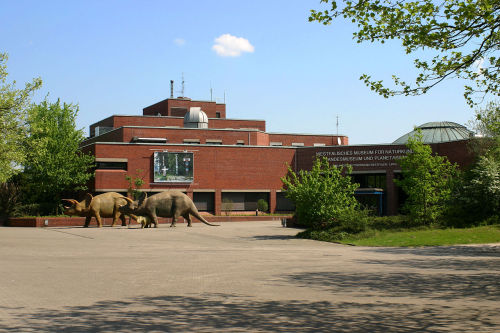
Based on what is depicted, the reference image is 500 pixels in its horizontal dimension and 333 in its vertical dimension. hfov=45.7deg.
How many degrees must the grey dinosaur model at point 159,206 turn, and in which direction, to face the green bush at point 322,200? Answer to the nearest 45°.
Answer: approximately 135° to its left

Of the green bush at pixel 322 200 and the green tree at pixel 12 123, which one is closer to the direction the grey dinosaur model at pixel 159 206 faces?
the green tree

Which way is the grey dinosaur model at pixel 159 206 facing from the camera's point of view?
to the viewer's left

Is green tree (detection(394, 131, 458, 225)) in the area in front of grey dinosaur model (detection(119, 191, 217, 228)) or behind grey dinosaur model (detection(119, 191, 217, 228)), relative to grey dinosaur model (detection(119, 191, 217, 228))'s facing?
behind

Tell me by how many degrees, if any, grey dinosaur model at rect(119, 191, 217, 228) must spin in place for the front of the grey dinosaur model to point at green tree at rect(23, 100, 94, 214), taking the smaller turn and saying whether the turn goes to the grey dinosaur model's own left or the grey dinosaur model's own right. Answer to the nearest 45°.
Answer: approximately 45° to the grey dinosaur model's own right

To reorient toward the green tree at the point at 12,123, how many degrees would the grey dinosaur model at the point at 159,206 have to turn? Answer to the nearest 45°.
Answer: approximately 45° to its left
